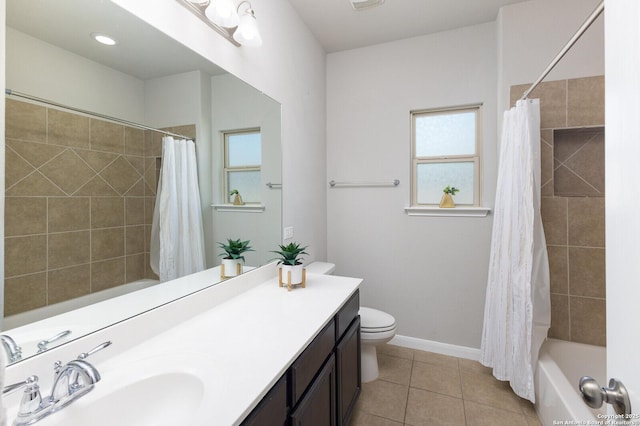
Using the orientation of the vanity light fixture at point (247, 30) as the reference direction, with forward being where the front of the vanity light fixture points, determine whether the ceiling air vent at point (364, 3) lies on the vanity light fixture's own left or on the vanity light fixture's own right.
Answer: on the vanity light fixture's own left

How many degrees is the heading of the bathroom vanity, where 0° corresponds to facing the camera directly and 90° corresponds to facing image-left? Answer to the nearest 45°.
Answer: approximately 315°

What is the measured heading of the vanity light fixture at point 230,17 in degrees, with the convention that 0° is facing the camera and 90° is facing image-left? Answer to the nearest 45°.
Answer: approximately 315°

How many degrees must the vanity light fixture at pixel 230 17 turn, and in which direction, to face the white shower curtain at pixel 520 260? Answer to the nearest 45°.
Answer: approximately 45° to its left

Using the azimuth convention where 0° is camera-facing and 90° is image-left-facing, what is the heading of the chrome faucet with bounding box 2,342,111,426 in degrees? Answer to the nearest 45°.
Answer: approximately 315°

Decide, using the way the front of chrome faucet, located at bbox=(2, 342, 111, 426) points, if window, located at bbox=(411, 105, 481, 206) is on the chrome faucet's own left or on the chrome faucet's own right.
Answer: on the chrome faucet's own left

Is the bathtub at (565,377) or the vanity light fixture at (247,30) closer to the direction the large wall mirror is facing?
the bathtub
